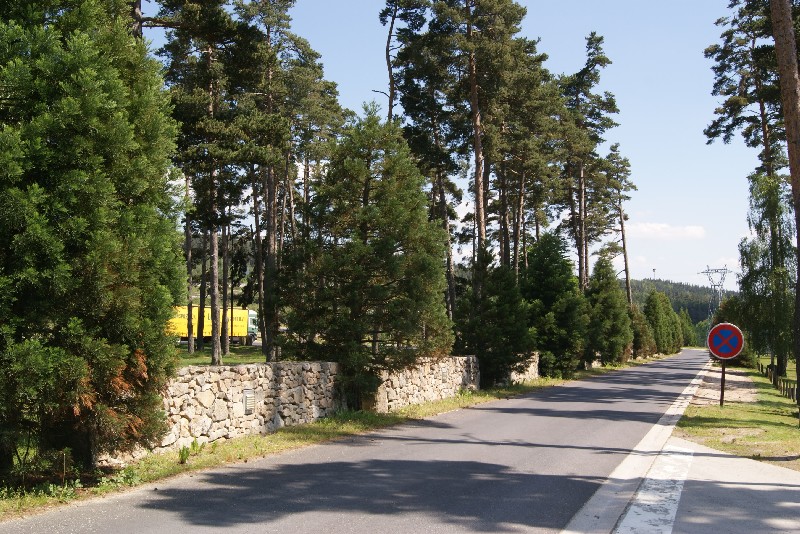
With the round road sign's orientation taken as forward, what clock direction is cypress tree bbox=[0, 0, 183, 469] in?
The cypress tree is roughly at 1 o'clock from the round road sign.

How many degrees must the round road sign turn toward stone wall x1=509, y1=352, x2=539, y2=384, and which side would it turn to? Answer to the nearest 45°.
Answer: approximately 135° to its right

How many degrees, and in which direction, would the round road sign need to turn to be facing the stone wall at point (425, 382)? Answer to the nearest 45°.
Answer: approximately 90° to its right

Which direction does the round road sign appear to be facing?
toward the camera

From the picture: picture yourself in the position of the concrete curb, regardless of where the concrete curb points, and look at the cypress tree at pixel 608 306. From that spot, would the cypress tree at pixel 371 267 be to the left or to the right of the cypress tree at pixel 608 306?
left

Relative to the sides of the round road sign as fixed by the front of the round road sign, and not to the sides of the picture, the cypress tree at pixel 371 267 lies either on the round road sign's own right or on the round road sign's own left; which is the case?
on the round road sign's own right

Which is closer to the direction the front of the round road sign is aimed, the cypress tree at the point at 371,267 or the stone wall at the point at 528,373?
the cypress tree

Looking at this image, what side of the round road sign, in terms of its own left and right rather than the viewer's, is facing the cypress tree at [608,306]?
back

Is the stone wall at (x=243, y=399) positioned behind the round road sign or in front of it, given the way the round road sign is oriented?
in front
